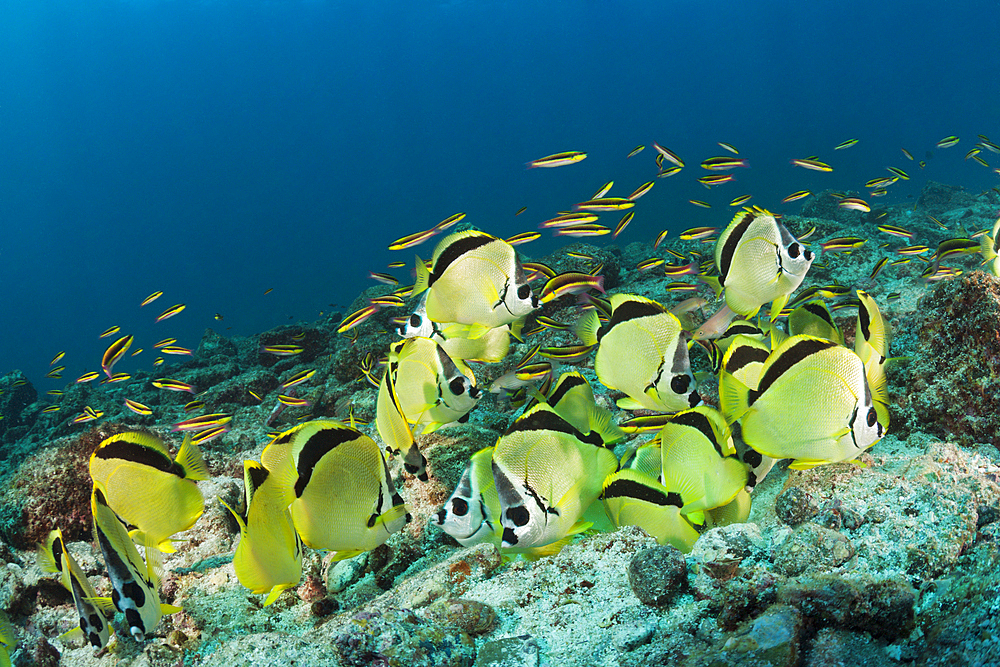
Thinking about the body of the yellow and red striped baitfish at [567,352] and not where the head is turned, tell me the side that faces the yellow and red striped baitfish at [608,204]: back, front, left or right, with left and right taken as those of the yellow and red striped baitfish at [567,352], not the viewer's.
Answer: right

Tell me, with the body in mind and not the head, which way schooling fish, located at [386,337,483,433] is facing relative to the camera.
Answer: to the viewer's right

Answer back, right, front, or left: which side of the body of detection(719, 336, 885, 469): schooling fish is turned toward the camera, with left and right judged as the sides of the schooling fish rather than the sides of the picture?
right

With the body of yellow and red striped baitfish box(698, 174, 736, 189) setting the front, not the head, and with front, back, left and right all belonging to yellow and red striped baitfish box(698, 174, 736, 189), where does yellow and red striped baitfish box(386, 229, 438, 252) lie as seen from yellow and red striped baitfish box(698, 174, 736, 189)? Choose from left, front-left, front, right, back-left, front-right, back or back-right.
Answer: front-left

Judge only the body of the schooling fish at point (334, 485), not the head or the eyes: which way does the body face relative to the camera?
to the viewer's right

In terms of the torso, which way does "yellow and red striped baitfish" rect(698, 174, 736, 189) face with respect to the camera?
to the viewer's left

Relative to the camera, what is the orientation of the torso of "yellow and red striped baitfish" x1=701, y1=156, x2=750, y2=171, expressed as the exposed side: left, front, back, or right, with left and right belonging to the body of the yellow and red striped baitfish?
left

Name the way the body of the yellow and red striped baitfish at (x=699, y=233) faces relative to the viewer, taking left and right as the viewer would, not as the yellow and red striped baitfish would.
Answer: facing to the left of the viewer

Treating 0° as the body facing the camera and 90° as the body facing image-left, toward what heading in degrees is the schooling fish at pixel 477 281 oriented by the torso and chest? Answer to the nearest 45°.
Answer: approximately 270°

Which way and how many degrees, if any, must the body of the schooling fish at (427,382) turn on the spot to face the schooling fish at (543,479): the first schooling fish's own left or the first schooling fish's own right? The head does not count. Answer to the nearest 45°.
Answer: approximately 90° to the first schooling fish's own right

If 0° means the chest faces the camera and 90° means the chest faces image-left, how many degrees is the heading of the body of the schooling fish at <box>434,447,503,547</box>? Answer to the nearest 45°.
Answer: approximately 90°

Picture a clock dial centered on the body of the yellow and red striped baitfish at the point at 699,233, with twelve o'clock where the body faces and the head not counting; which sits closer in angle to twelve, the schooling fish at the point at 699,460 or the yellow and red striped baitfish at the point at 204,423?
the yellow and red striped baitfish
